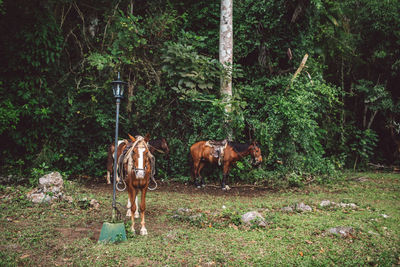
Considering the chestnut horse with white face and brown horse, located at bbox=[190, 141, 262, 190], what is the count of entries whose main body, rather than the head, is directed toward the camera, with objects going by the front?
1

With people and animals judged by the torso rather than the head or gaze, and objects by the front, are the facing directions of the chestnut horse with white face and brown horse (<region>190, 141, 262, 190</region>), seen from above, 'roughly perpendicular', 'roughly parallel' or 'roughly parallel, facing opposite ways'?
roughly perpendicular

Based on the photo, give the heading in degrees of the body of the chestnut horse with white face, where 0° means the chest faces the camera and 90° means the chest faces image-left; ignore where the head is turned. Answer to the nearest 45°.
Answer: approximately 0°

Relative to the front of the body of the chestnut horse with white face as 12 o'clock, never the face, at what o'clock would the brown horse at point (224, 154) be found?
The brown horse is roughly at 7 o'clock from the chestnut horse with white face.

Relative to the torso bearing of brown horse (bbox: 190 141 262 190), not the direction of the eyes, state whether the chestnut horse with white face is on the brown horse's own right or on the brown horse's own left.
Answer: on the brown horse's own right

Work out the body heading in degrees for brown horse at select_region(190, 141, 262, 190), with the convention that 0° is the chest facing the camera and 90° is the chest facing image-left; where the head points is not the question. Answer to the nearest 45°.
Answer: approximately 270°
